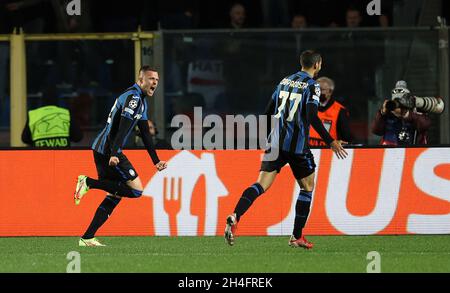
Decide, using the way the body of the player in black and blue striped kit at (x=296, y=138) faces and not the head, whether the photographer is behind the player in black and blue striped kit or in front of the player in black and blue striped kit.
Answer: in front

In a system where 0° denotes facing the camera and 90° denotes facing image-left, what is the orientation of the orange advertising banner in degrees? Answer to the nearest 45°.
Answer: approximately 0°

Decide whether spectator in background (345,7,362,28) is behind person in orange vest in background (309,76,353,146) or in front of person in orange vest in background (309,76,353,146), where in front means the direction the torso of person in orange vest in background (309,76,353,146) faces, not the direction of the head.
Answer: behind

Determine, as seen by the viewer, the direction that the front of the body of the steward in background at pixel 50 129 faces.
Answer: away from the camera

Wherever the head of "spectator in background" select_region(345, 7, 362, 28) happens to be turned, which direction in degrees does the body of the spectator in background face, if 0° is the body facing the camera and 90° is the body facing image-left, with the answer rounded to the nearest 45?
approximately 0°

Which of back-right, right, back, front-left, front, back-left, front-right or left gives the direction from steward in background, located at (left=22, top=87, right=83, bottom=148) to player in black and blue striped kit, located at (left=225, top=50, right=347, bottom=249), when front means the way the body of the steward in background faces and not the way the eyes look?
back-right
